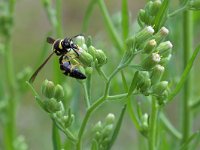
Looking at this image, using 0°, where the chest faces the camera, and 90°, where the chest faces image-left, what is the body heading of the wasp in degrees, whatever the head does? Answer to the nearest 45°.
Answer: approximately 270°

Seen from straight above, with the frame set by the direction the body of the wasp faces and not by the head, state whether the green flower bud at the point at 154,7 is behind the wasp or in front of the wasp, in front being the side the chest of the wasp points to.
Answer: in front
